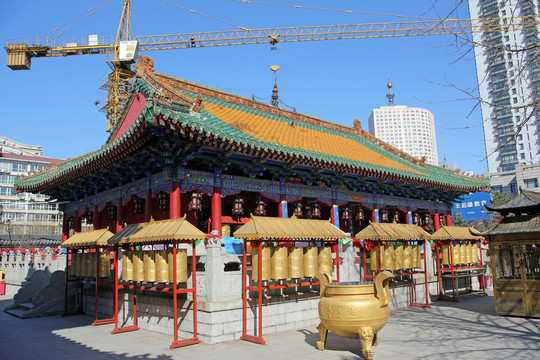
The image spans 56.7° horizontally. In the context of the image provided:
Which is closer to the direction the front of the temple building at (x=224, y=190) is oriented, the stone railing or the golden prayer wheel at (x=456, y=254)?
the golden prayer wheel

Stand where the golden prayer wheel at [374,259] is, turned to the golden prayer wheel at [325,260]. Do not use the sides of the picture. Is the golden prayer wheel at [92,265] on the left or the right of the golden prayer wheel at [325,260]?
right

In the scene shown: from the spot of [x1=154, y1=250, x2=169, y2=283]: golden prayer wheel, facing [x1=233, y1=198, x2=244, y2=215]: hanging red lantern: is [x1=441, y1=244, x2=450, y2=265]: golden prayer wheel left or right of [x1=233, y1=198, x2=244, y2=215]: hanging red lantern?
right

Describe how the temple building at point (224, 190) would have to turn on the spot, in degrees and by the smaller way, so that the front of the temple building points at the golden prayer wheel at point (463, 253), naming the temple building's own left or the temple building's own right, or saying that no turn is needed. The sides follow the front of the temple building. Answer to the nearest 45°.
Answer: approximately 45° to the temple building's own left

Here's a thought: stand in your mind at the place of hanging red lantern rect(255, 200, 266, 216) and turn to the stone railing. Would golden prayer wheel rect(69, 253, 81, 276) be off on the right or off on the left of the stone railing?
left

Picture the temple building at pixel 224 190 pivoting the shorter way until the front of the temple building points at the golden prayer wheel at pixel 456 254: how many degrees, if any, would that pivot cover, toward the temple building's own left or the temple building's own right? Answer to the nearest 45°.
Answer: approximately 45° to the temple building's own left

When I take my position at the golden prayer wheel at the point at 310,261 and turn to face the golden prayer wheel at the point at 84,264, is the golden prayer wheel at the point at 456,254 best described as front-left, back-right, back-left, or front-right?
back-right

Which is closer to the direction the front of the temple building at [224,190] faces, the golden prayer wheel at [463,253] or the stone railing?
the golden prayer wheel

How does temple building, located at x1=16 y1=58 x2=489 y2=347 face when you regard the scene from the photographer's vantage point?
facing the viewer and to the right of the viewer

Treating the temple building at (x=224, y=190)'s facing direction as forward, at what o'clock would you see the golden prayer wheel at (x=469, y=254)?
The golden prayer wheel is roughly at 10 o'clock from the temple building.

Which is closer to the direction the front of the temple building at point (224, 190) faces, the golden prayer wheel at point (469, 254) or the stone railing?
the golden prayer wheel
